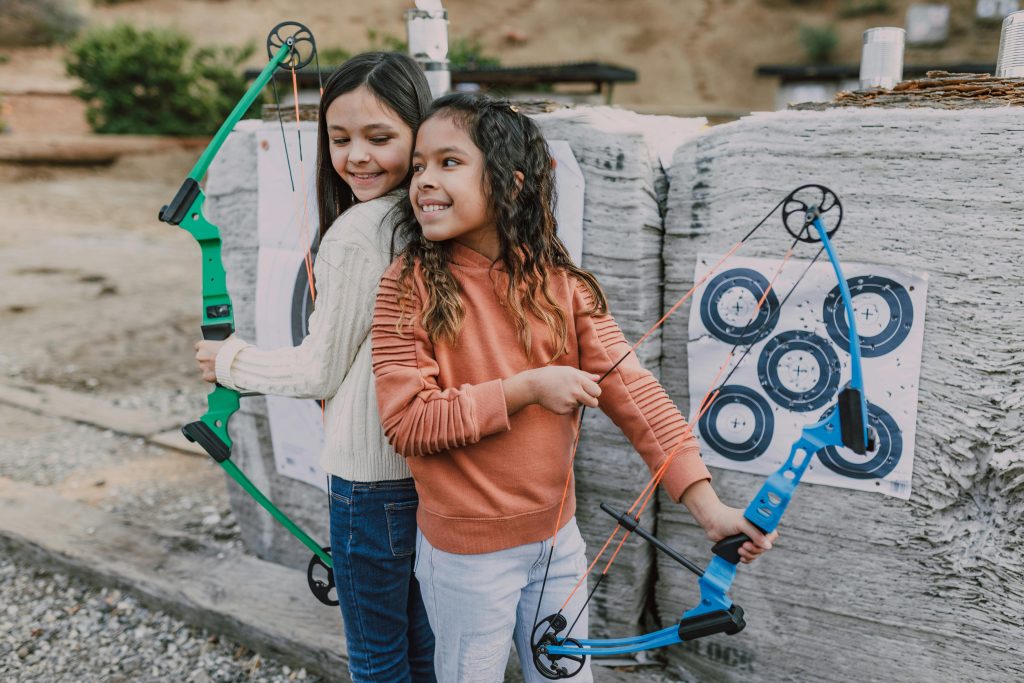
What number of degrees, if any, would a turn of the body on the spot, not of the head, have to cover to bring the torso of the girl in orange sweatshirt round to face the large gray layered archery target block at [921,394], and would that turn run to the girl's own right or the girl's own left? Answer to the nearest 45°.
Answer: approximately 135° to the girl's own left

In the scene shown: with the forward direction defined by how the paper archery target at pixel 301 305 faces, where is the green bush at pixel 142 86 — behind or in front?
behind

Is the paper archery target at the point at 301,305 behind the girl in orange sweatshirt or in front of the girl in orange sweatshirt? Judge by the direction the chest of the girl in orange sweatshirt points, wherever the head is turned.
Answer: behind

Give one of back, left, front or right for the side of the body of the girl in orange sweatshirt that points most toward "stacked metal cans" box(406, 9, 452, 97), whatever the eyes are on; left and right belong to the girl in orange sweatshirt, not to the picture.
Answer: back

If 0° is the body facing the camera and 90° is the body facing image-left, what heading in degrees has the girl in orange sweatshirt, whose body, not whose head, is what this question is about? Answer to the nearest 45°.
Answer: approximately 0°

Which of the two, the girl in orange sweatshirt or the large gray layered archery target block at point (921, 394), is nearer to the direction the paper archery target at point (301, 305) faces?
the girl in orange sweatshirt

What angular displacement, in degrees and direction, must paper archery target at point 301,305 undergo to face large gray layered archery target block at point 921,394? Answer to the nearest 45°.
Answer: approximately 45° to its left

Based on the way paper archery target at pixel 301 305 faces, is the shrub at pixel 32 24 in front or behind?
behind

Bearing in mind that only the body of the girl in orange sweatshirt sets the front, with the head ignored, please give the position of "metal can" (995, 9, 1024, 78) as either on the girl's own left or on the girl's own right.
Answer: on the girl's own left

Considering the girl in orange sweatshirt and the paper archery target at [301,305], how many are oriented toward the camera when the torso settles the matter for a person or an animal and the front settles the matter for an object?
2

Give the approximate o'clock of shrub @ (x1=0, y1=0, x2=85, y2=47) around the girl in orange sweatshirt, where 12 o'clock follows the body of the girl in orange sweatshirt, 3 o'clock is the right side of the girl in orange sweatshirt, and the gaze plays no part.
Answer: The shrub is roughly at 5 o'clock from the girl in orange sweatshirt.

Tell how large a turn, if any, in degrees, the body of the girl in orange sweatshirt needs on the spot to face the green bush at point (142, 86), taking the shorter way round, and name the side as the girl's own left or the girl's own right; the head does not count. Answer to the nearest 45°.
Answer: approximately 135° to the girl's own right
